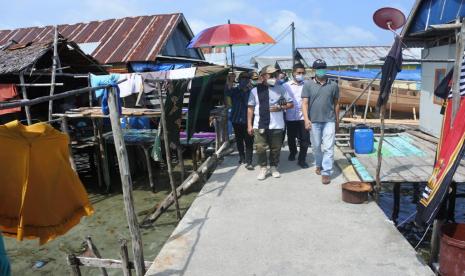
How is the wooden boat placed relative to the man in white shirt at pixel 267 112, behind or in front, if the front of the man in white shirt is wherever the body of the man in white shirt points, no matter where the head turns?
behind

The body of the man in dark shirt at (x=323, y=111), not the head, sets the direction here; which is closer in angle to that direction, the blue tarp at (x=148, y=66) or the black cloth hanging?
the black cloth hanging

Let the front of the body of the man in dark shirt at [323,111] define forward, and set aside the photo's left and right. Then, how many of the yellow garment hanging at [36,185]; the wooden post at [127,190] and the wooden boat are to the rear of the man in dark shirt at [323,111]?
1

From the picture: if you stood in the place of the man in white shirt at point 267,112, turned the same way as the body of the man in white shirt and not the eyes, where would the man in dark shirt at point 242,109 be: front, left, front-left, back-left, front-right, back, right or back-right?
back-right

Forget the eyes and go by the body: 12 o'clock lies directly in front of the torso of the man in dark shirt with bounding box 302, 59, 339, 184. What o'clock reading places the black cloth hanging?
The black cloth hanging is roughly at 10 o'clock from the man in dark shirt.

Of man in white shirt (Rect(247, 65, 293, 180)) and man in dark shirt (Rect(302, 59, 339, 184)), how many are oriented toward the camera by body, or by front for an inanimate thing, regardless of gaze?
2

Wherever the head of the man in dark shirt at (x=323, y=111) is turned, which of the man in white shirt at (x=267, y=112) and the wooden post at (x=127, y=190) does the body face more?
the wooden post

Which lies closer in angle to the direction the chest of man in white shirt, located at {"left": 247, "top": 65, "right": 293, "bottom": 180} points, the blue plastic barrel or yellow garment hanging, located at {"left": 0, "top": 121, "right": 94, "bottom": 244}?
the yellow garment hanging

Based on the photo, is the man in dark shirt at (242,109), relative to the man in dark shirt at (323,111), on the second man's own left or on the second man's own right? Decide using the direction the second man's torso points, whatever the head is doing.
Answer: on the second man's own right

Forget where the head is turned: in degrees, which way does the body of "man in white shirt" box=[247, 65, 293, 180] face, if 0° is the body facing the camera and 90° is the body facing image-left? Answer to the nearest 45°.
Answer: approximately 0°

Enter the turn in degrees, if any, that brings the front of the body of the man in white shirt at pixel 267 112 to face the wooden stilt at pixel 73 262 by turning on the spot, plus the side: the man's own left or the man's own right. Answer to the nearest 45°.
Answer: approximately 45° to the man's own right

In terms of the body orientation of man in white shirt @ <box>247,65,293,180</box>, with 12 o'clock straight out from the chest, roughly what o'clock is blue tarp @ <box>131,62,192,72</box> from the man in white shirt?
The blue tarp is roughly at 5 o'clock from the man in white shirt.

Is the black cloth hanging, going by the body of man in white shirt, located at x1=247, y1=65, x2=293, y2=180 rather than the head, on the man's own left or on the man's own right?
on the man's own left

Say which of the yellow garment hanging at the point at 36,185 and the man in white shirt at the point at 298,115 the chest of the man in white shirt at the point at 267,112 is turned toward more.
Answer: the yellow garment hanging
